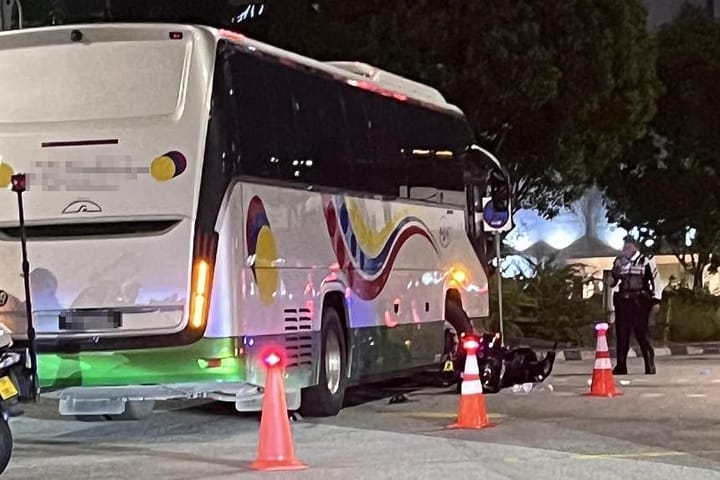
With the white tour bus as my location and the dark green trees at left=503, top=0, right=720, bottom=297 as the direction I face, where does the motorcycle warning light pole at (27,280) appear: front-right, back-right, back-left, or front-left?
back-left

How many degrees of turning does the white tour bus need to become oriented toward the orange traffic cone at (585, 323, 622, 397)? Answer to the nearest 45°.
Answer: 0° — it already faces it

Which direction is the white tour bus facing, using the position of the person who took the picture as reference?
facing away from the viewer and to the right of the viewer

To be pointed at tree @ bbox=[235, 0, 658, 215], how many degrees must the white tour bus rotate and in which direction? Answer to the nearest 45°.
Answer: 0° — it already faces it
